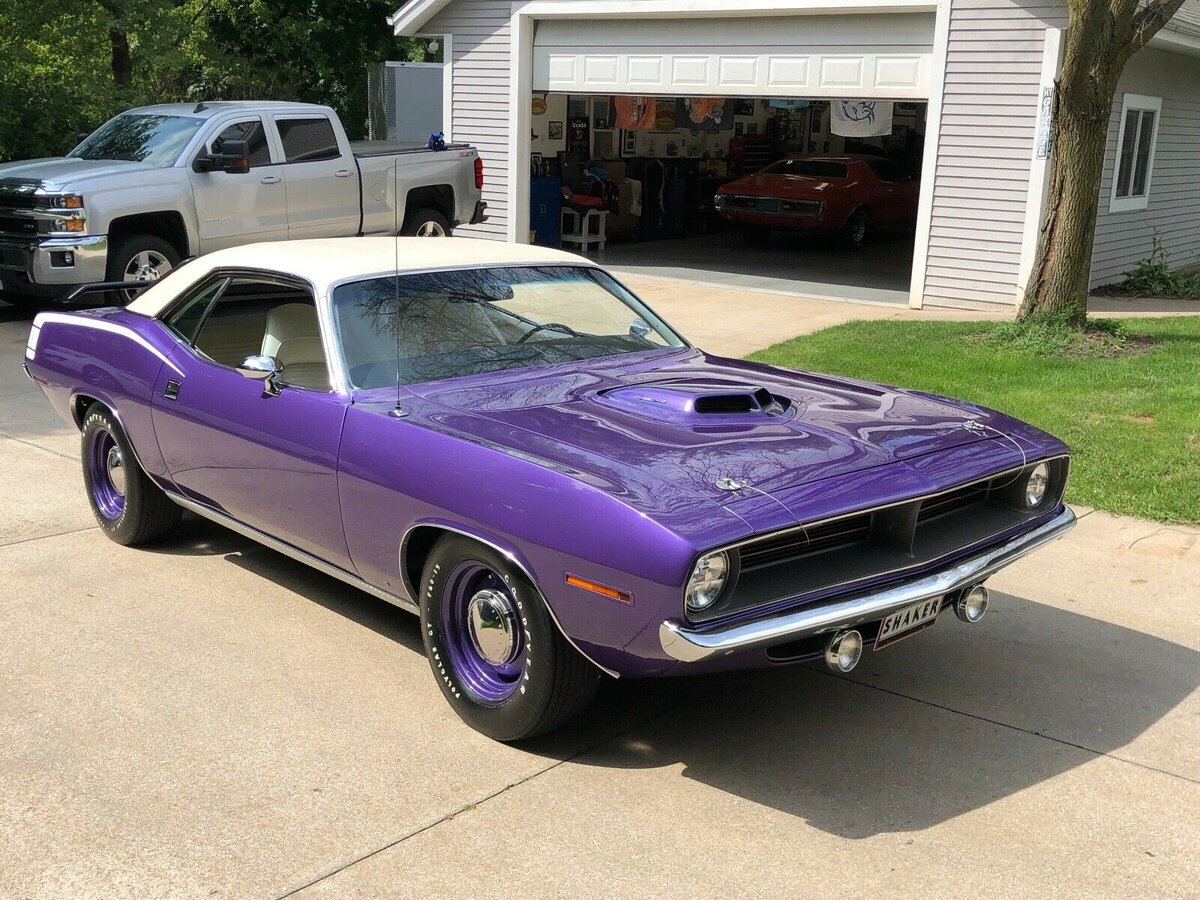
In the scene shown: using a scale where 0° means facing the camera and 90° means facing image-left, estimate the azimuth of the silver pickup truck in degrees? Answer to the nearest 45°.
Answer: approximately 45°

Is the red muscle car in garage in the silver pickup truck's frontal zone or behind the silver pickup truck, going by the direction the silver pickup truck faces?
behind

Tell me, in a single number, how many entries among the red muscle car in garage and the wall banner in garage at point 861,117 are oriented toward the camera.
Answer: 1

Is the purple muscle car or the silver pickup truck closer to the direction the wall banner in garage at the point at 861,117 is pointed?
the purple muscle car

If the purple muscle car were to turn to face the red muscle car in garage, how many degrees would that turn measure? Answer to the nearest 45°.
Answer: approximately 135° to its left

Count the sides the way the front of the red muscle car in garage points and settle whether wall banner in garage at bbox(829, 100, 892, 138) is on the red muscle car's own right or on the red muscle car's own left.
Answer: on the red muscle car's own right

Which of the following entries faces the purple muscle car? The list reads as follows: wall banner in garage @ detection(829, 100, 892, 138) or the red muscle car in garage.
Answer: the wall banner in garage

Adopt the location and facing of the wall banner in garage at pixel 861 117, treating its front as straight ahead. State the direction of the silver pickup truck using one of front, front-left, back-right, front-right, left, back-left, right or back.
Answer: front-right

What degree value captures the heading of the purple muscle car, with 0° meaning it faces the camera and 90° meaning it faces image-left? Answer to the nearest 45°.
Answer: approximately 315°
